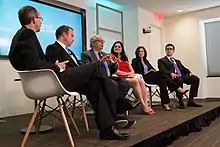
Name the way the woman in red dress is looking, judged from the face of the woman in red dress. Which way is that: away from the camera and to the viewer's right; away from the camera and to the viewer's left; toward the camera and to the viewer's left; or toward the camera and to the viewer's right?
toward the camera and to the viewer's left

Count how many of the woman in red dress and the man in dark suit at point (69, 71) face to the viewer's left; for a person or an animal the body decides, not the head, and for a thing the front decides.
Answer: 0

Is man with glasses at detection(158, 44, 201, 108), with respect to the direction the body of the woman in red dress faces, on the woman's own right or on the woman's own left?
on the woman's own left

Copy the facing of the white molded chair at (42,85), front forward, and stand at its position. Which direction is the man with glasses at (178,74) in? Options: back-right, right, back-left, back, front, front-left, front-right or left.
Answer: front-left

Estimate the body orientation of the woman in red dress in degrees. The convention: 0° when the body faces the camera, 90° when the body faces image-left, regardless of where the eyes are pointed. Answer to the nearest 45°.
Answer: approximately 315°

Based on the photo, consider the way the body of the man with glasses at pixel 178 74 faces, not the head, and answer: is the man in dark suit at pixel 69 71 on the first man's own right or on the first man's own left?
on the first man's own right

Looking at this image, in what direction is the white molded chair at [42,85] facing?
to the viewer's right

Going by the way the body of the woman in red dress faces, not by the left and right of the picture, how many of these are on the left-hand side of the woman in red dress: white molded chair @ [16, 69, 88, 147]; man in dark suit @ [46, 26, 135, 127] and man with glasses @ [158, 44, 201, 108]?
1

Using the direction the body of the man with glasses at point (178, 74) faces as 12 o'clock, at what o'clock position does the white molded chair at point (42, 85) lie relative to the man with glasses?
The white molded chair is roughly at 2 o'clock from the man with glasses.

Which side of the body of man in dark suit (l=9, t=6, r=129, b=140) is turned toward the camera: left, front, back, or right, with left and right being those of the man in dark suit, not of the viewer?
right

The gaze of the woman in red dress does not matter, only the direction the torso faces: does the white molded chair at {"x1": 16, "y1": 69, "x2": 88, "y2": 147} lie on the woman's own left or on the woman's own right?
on the woman's own right
